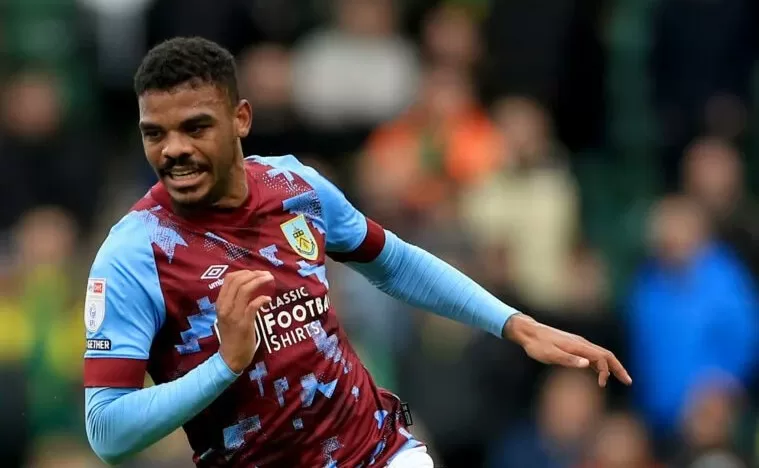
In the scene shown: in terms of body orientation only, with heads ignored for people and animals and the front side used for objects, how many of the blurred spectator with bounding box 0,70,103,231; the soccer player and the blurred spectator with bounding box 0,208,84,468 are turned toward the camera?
3

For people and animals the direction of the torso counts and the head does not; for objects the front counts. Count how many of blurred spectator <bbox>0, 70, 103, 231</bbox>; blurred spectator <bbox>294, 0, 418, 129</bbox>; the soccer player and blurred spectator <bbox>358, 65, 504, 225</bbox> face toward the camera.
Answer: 4

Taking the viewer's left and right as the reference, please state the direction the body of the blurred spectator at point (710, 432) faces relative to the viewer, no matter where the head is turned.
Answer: facing the viewer and to the left of the viewer

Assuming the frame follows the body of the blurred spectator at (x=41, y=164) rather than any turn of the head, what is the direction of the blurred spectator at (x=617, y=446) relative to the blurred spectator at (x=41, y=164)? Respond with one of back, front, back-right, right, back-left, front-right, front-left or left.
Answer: front-left

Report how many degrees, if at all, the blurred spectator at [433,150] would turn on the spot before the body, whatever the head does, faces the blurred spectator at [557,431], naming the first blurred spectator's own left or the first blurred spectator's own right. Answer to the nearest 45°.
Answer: approximately 45° to the first blurred spectator's own left

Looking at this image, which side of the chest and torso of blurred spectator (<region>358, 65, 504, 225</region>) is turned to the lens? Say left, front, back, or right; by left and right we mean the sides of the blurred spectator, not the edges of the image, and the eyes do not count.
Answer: front

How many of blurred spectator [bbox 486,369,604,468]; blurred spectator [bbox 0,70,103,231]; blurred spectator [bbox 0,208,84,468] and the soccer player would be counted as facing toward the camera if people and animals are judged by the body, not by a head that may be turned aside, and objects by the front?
4

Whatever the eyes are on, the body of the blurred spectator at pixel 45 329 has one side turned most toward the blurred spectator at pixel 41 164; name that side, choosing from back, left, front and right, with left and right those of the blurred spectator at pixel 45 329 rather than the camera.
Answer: back

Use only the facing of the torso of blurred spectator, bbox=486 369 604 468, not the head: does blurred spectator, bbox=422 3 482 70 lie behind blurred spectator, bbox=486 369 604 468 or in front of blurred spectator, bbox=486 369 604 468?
behind

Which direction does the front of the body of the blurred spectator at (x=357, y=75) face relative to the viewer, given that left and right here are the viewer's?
facing the viewer

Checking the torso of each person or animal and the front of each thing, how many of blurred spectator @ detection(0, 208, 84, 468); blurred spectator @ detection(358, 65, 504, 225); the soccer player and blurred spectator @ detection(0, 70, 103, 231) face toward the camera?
4
